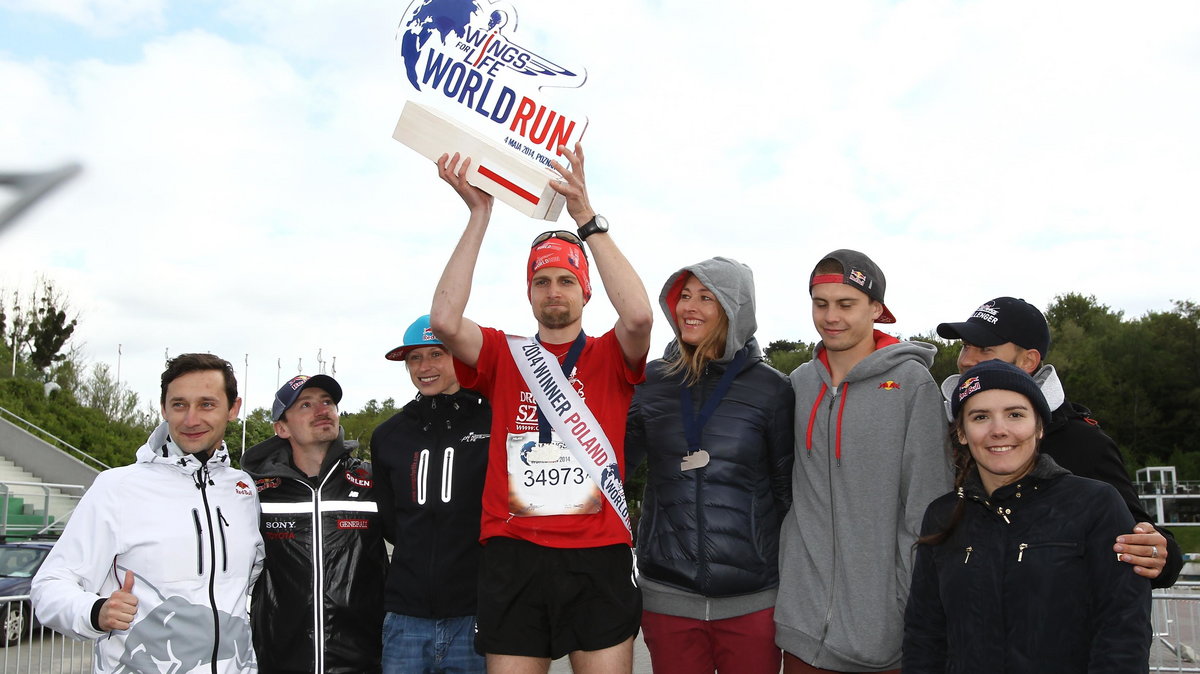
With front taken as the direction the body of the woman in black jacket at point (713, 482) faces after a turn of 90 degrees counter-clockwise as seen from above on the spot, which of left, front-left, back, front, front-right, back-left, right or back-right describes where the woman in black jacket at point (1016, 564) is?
front-right

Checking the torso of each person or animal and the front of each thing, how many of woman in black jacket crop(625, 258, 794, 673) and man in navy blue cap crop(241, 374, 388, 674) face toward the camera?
2

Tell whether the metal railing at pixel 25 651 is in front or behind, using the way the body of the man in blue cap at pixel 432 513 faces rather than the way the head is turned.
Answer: behind

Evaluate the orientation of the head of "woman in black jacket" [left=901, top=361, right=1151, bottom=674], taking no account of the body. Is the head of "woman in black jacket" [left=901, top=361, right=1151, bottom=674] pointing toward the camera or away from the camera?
toward the camera

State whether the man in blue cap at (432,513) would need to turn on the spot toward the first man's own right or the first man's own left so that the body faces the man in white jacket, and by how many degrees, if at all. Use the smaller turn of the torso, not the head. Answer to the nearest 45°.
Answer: approximately 45° to the first man's own right

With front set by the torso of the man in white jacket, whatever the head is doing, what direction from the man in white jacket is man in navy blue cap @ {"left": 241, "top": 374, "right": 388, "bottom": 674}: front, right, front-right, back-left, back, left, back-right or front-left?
left

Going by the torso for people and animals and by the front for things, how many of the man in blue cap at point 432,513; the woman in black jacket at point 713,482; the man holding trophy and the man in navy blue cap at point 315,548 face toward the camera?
4

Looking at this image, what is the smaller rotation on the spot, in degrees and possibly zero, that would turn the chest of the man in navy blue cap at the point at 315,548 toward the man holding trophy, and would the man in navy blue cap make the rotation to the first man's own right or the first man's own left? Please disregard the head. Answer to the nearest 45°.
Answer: approximately 45° to the first man's own left

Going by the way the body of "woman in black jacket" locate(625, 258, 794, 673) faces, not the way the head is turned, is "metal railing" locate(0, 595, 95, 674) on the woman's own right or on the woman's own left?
on the woman's own right

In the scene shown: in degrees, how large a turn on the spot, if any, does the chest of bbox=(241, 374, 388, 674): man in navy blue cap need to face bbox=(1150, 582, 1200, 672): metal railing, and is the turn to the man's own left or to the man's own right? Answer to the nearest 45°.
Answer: approximately 90° to the man's own left

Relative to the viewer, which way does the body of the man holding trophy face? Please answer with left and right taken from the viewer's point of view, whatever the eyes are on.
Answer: facing the viewer

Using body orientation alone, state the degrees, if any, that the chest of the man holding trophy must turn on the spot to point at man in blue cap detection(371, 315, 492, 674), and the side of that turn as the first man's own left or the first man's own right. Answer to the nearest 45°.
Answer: approximately 135° to the first man's own right

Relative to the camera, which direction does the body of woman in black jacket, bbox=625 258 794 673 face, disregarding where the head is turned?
toward the camera

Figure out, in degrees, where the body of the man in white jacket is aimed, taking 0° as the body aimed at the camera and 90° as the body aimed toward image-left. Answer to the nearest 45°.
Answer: approximately 315°

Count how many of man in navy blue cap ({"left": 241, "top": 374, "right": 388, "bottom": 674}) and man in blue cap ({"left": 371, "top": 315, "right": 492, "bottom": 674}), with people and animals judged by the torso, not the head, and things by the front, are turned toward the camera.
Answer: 2

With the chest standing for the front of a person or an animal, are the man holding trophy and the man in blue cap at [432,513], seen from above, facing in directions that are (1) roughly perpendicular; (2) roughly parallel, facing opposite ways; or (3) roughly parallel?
roughly parallel

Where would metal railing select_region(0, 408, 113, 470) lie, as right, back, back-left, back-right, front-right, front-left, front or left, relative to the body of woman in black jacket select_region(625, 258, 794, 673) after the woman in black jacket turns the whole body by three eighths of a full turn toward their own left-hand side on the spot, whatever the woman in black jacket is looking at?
left
